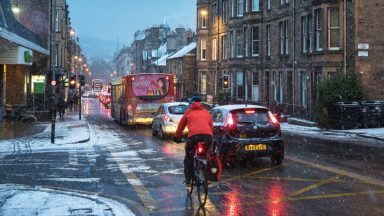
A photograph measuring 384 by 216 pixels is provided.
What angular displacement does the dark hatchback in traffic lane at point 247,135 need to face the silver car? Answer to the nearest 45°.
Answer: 0° — it already faces it

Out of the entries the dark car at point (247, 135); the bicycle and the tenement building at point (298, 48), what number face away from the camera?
2

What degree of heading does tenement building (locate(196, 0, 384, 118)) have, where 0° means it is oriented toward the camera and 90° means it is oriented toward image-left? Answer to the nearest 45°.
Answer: approximately 45°

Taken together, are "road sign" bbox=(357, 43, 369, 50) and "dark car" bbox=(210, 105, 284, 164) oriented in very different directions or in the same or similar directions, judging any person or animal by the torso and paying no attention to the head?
very different directions

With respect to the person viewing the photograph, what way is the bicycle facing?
facing away from the viewer

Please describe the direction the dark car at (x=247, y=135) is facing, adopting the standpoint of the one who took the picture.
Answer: facing away from the viewer

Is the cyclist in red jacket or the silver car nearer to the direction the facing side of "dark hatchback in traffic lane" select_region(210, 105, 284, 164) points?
the silver car
